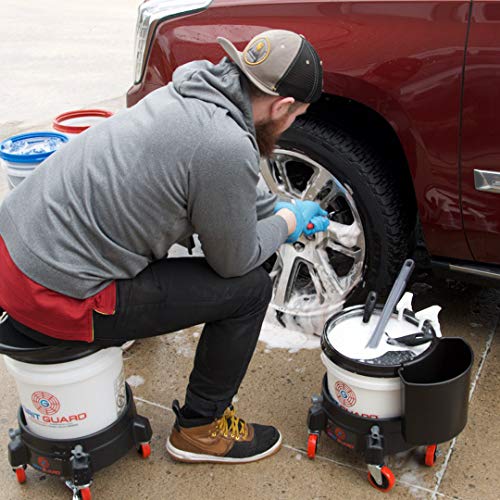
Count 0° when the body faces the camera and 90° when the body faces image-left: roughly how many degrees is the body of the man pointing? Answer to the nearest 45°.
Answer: approximately 270°

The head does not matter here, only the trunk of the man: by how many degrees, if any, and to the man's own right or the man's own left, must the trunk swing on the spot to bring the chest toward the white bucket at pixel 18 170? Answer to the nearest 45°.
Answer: approximately 135° to the man's own left

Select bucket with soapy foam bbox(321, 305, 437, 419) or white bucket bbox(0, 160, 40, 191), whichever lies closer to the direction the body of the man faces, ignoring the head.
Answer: the bucket with soapy foam
